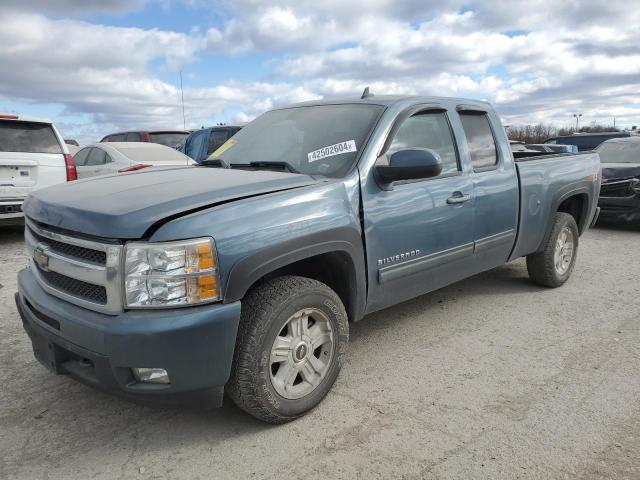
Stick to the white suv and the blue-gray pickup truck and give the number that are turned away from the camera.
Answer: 1

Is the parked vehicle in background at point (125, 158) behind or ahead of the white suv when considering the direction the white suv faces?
ahead

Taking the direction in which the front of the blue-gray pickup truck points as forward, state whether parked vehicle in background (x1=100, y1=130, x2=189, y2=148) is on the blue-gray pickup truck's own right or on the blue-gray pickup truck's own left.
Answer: on the blue-gray pickup truck's own right

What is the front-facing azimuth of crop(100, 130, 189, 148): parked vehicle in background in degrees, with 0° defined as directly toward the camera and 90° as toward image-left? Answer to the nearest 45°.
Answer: approximately 135°

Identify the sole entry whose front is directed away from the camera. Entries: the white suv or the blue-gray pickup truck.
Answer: the white suv

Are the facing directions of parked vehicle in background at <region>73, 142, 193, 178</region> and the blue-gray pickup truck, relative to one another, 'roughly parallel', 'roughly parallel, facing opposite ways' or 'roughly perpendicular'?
roughly perpendicular

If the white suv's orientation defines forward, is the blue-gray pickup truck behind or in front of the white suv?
behind

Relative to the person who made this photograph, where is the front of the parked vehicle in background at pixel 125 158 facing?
facing away from the viewer and to the left of the viewer

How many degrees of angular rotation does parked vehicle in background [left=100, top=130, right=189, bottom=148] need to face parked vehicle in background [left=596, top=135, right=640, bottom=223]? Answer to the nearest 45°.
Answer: approximately 180°

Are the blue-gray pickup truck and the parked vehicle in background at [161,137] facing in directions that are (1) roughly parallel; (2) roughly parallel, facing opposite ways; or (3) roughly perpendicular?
roughly perpendicular

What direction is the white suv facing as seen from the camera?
away from the camera

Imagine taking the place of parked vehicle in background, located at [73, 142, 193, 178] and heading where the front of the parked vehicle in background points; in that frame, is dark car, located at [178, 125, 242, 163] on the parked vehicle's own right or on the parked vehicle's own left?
on the parked vehicle's own right
